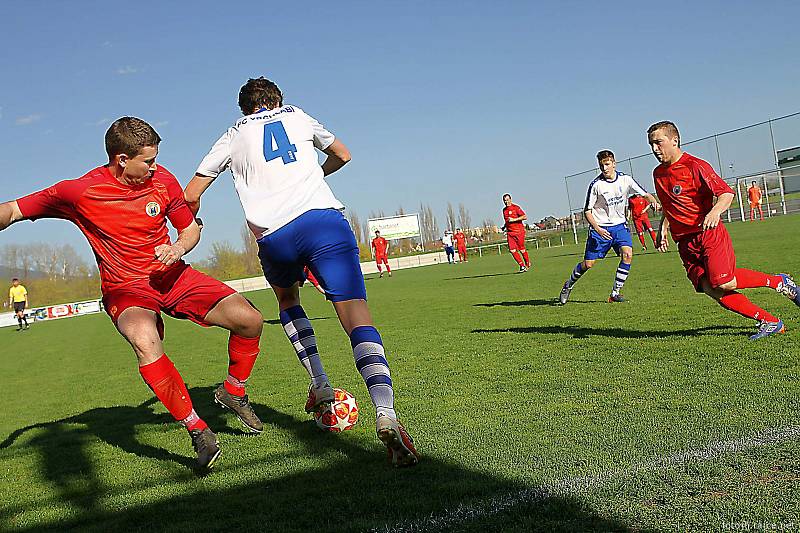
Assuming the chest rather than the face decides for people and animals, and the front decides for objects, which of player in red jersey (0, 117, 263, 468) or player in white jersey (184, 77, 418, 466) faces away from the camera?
the player in white jersey

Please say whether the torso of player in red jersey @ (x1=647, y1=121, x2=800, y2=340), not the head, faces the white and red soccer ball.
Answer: yes

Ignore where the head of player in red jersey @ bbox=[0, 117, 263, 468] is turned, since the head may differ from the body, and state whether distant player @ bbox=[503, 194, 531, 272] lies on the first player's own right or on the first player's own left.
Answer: on the first player's own left

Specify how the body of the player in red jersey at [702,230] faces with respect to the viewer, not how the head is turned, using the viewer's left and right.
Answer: facing the viewer and to the left of the viewer

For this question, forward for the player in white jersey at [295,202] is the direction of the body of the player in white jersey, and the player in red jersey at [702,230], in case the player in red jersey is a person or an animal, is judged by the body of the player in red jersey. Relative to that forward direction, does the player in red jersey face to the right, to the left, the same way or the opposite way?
to the left

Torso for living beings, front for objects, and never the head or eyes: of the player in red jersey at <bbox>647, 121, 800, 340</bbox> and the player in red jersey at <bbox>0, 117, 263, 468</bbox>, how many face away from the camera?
0

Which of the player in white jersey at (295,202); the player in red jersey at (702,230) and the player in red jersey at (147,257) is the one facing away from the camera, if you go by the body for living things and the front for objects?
the player in white jersey

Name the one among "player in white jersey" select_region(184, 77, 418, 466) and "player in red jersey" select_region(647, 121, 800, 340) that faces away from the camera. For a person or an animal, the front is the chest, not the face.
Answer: the player in white jersey

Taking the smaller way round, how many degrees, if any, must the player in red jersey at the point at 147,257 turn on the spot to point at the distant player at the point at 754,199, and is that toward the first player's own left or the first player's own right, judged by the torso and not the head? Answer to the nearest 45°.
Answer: approximately 90° to the first player's own left

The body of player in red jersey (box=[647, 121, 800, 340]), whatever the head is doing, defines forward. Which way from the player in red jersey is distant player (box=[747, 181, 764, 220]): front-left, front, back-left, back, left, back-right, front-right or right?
back-right

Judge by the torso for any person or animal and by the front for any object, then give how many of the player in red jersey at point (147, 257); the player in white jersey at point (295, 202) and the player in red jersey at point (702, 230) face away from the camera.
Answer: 1

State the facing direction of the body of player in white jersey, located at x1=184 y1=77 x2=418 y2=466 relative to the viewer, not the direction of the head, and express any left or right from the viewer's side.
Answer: facing away from the viewer

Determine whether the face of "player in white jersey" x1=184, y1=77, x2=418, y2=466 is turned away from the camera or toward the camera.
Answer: away from the camera

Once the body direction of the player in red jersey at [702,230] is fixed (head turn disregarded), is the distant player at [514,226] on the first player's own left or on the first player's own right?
on the first player's own right
